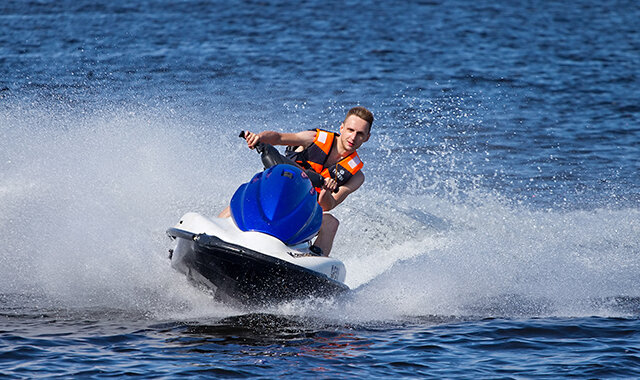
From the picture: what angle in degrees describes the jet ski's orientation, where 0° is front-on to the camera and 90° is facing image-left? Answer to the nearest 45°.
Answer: approximately 45°
